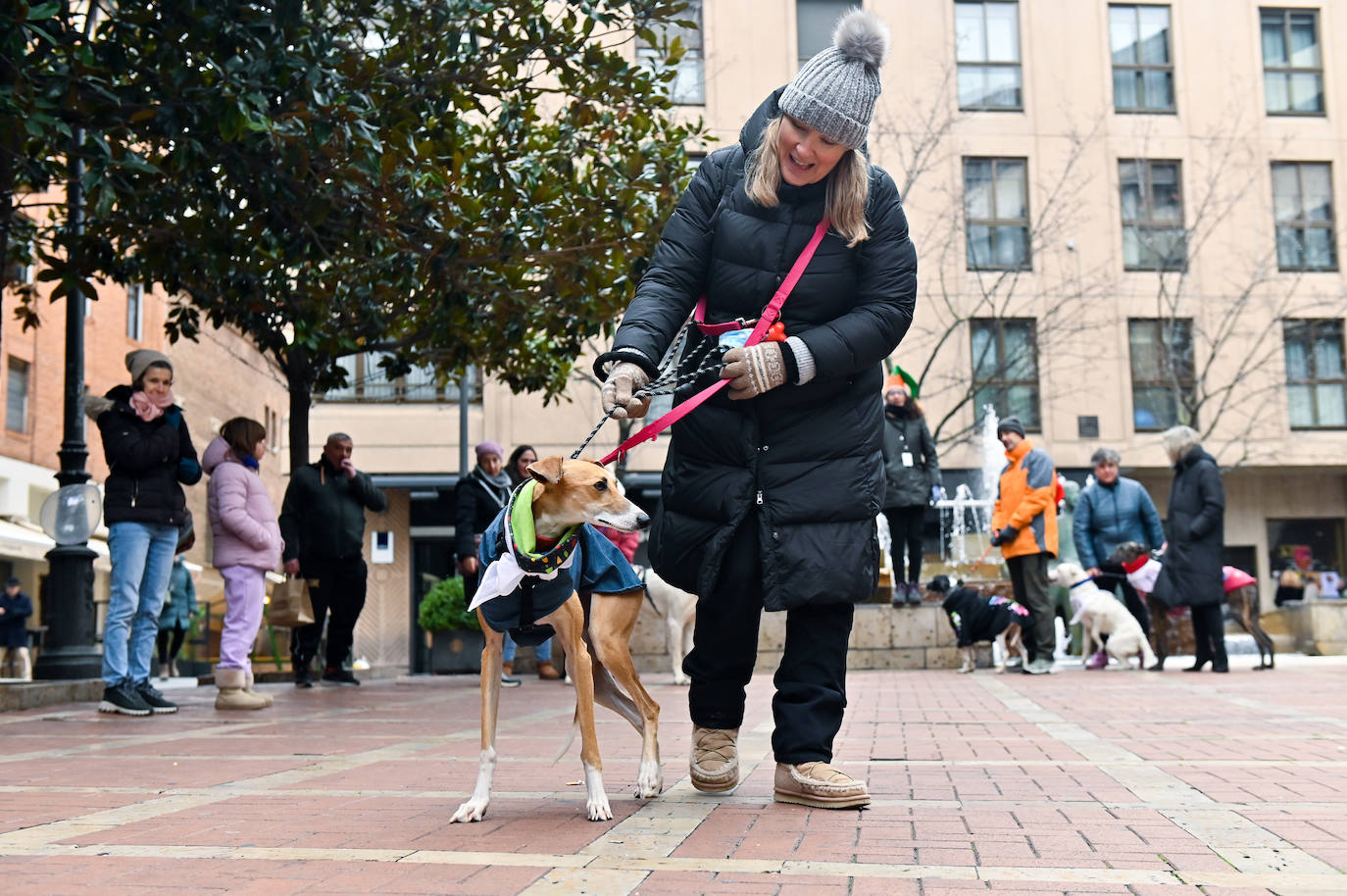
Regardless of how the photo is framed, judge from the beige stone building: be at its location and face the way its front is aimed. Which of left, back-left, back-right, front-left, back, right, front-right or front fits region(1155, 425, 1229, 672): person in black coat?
front

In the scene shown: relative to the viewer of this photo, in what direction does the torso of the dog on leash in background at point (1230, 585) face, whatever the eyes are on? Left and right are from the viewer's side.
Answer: facing to the left of the viewer

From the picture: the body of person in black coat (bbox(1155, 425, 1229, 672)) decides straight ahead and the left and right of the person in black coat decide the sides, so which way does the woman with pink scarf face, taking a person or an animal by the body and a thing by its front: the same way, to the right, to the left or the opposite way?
the opposite way

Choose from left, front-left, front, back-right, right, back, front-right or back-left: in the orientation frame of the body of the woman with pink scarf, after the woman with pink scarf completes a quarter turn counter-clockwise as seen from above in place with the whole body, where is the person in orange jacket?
front-right

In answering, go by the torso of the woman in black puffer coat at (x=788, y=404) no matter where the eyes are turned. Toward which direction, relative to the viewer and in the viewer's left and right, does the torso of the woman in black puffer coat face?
facing the viewer

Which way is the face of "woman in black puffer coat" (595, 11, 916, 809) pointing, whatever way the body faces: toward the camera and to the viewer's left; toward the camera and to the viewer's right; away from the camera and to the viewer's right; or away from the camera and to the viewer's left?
toward the camera and to the viewer's left

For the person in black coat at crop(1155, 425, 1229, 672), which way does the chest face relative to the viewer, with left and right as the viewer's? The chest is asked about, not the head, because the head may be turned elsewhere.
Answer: facing to the left of the viewer

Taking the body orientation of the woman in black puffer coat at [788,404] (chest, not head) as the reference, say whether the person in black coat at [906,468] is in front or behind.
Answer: behind

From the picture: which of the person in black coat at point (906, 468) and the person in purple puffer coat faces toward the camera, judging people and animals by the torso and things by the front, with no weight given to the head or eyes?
the person in black coat

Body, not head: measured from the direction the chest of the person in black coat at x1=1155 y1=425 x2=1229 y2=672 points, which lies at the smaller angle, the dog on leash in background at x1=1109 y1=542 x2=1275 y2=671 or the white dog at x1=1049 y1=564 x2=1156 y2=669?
the white dog

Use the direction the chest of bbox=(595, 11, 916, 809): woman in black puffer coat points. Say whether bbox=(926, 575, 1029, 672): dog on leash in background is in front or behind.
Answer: behind

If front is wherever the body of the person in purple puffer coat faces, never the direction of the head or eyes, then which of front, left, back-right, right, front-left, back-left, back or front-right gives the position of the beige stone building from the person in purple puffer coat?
front-left

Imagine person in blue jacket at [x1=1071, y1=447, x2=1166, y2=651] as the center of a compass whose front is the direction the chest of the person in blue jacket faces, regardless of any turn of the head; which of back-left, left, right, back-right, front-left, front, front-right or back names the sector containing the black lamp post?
front-right

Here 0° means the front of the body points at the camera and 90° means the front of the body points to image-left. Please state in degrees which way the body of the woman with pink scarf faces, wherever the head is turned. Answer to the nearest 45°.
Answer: approximately 315°

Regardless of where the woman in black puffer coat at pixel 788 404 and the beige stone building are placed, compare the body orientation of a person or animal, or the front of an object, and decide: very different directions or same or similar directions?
same or similar directions

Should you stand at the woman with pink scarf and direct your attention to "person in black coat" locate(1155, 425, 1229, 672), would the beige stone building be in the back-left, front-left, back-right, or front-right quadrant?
front-left

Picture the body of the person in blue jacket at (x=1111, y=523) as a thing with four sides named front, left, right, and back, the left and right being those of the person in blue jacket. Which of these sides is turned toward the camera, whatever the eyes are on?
front

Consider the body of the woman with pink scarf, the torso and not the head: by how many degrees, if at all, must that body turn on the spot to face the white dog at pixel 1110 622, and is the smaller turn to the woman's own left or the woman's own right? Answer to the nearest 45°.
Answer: approximately 45° to the woman's own left
